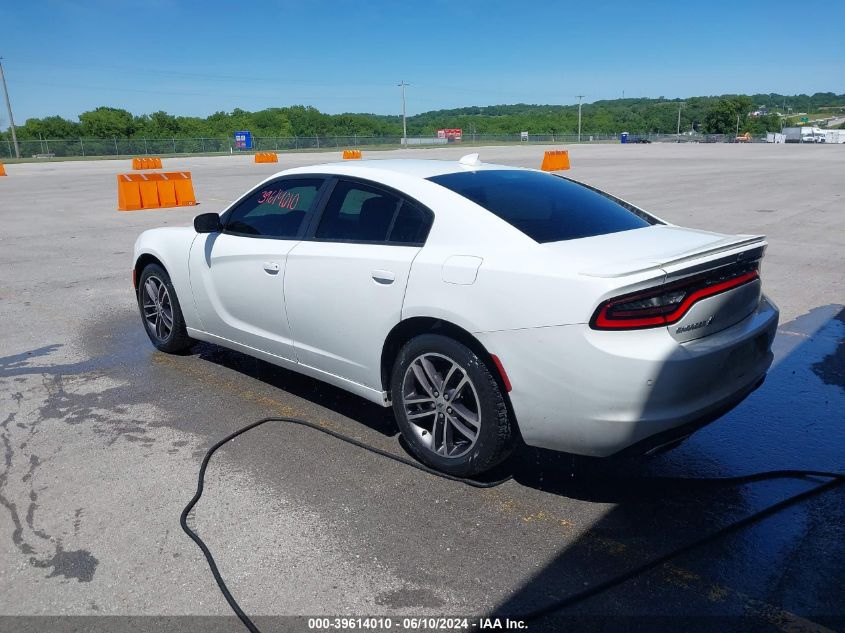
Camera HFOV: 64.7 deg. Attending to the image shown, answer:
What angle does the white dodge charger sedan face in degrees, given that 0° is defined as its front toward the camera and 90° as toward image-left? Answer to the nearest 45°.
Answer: approximately 135°

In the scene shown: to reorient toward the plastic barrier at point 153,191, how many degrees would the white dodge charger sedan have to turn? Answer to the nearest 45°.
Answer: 0° — it already faces it

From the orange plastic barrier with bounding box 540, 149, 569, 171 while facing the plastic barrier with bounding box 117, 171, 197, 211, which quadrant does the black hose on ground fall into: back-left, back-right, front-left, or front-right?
front-left

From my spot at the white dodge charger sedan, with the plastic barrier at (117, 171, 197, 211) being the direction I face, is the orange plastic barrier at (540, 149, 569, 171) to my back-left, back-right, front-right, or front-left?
front-right

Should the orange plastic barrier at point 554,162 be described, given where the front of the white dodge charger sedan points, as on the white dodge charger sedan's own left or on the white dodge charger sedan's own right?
on the white dodge charger sedan's own right
